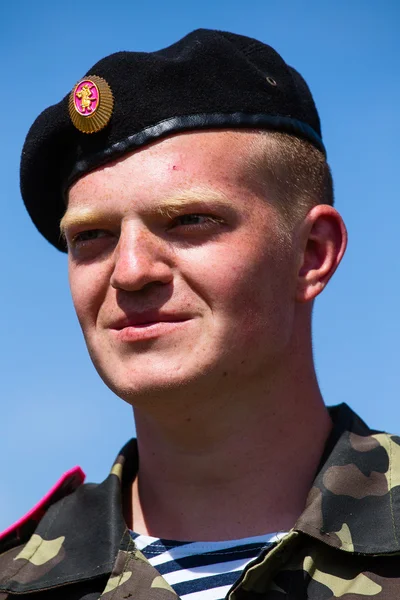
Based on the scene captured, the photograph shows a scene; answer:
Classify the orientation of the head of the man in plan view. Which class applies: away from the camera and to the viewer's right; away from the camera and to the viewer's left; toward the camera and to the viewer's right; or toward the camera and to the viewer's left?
toward the camera and to the viewer's left

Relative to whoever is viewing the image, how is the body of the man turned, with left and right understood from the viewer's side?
facing the viewer and to the left of the viewer
